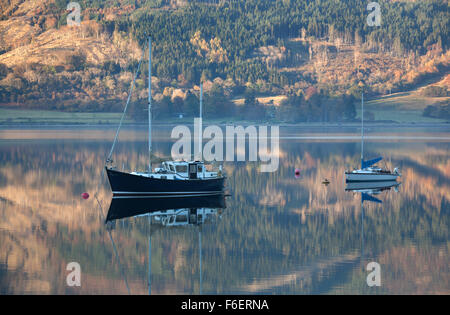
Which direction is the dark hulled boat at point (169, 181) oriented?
to the viewer's left
